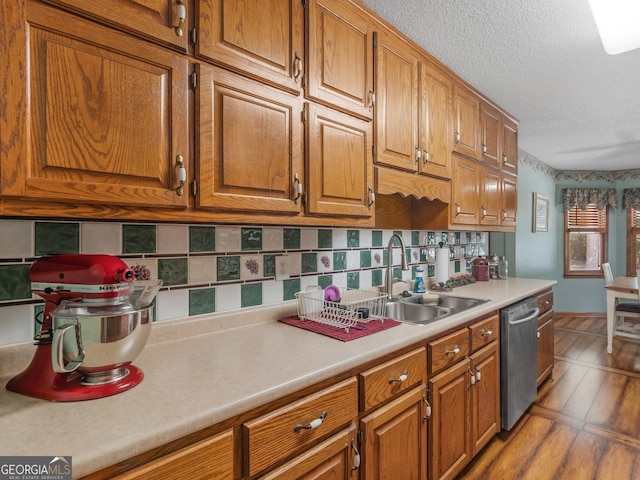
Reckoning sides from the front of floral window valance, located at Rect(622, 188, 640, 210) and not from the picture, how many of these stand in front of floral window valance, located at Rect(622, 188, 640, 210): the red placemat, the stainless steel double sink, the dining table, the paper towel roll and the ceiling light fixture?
5

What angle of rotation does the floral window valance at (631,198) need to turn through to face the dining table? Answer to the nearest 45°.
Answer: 0° — it already faces it

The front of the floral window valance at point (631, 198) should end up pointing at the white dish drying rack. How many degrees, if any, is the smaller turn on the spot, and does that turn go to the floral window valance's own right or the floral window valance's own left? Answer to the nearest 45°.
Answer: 0° — it already faces it

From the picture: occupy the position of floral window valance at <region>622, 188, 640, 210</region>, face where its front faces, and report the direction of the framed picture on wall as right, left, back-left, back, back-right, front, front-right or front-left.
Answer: front-right

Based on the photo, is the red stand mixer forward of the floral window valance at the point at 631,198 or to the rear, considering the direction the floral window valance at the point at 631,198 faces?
forward

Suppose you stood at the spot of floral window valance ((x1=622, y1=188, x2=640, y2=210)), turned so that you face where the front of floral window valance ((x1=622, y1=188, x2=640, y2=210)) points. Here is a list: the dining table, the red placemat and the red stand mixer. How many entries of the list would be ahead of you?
3

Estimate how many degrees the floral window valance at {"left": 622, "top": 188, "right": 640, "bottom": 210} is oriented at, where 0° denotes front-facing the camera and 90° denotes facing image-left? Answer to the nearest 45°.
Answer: approximately 0°

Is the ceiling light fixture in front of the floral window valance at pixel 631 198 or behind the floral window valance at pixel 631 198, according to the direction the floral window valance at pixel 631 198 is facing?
in front

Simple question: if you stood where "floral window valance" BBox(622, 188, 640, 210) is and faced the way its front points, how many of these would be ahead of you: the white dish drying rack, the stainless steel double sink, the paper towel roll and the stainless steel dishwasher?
4

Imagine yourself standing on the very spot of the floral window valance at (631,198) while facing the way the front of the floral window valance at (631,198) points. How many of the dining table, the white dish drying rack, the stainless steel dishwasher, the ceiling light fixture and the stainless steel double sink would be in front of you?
5

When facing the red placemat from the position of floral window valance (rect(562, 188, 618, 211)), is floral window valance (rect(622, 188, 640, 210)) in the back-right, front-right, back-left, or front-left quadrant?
back-left

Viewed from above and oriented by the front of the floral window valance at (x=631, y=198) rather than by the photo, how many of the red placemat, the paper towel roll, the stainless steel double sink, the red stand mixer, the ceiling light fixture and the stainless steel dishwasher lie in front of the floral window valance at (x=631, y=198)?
6

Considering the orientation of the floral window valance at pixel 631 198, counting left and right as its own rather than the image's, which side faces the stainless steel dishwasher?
front

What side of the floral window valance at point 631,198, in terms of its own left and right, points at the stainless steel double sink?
front
